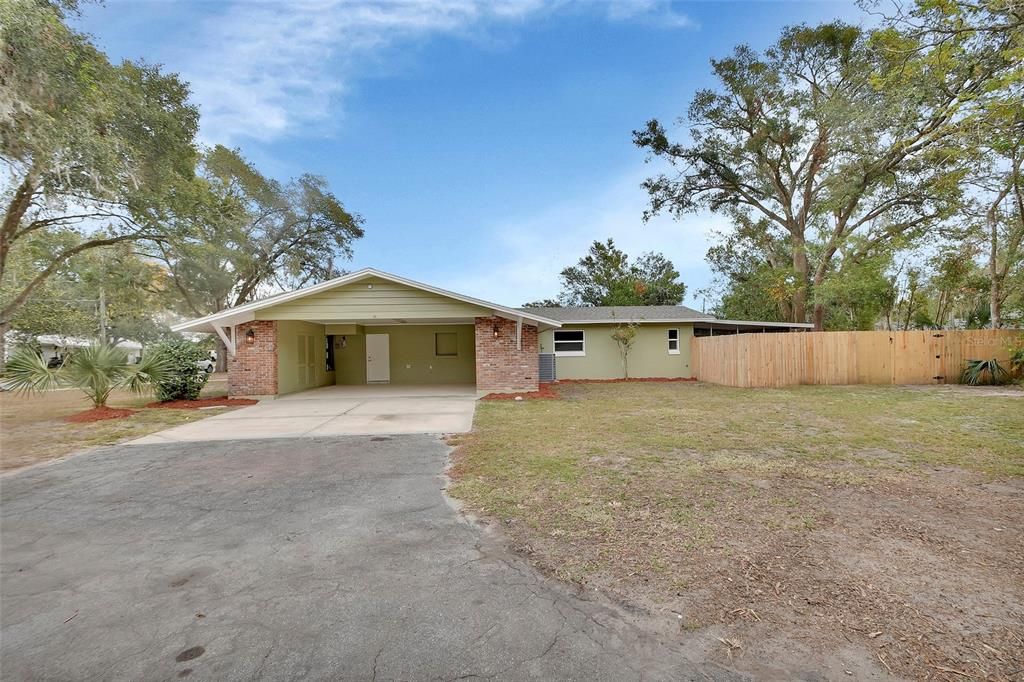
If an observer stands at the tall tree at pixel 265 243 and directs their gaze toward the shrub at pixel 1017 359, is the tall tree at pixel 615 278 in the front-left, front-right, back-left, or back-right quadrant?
front-left

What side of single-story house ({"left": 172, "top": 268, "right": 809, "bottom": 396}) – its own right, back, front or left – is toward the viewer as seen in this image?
front

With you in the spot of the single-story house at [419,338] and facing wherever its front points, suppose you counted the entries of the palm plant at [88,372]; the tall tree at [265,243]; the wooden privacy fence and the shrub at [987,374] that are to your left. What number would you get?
2

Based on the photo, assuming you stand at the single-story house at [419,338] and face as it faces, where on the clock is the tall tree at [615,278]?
The tall tree is roughly at 7 o'clock from the single-story house.

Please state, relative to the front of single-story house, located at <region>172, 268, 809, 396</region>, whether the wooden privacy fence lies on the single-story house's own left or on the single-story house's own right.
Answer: on the single-story house's own left

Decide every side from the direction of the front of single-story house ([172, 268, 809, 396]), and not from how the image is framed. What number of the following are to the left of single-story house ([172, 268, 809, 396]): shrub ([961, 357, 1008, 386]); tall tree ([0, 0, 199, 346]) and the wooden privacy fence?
2

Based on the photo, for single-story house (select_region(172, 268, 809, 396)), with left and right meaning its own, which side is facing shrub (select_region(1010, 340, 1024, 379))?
left

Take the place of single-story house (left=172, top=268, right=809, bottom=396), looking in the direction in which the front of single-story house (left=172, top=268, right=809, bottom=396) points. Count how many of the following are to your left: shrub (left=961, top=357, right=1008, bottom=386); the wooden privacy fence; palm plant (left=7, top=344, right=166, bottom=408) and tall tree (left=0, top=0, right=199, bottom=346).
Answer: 2

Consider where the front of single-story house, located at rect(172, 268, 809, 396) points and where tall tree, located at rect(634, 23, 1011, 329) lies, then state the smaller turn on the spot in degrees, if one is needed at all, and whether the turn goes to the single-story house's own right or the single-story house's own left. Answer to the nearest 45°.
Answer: approximately 90° to the single-story house's own left

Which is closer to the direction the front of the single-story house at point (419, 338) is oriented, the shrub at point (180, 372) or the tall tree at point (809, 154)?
the shrub

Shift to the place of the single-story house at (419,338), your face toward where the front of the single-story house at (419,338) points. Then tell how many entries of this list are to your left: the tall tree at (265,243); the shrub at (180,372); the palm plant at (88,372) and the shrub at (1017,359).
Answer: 1
